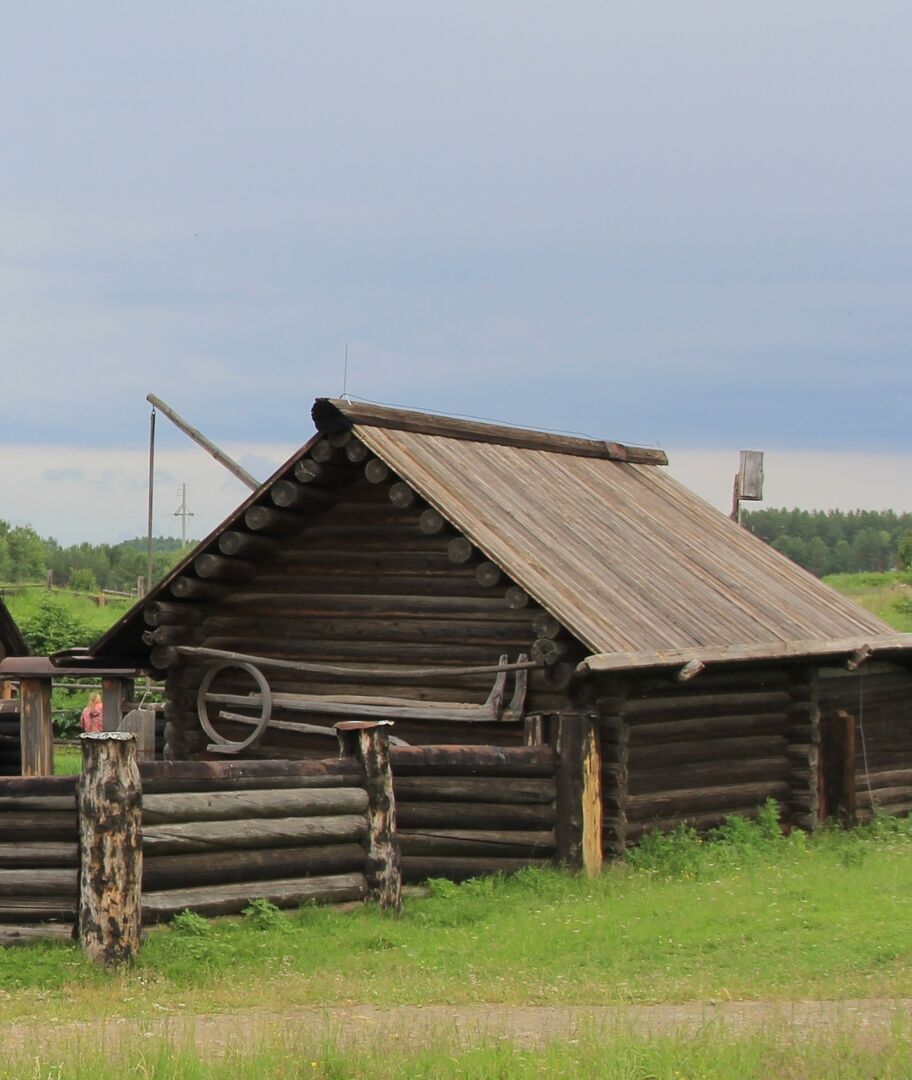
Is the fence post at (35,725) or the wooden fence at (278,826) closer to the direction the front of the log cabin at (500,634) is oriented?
the wooden fence
